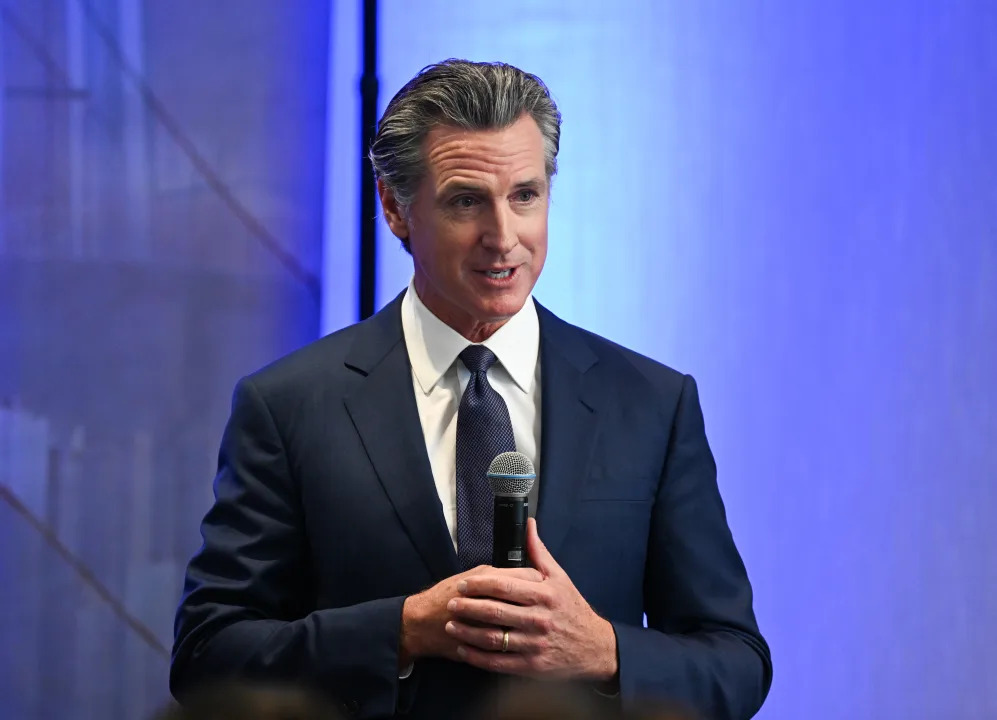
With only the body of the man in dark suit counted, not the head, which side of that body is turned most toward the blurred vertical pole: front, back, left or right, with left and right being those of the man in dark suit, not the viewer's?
back

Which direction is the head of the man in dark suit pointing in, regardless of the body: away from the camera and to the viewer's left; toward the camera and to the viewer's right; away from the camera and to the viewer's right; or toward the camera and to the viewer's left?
toward the camera and to the viewer's right

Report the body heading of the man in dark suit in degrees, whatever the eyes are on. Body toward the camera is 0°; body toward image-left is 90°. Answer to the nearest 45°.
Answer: approximately 0°
